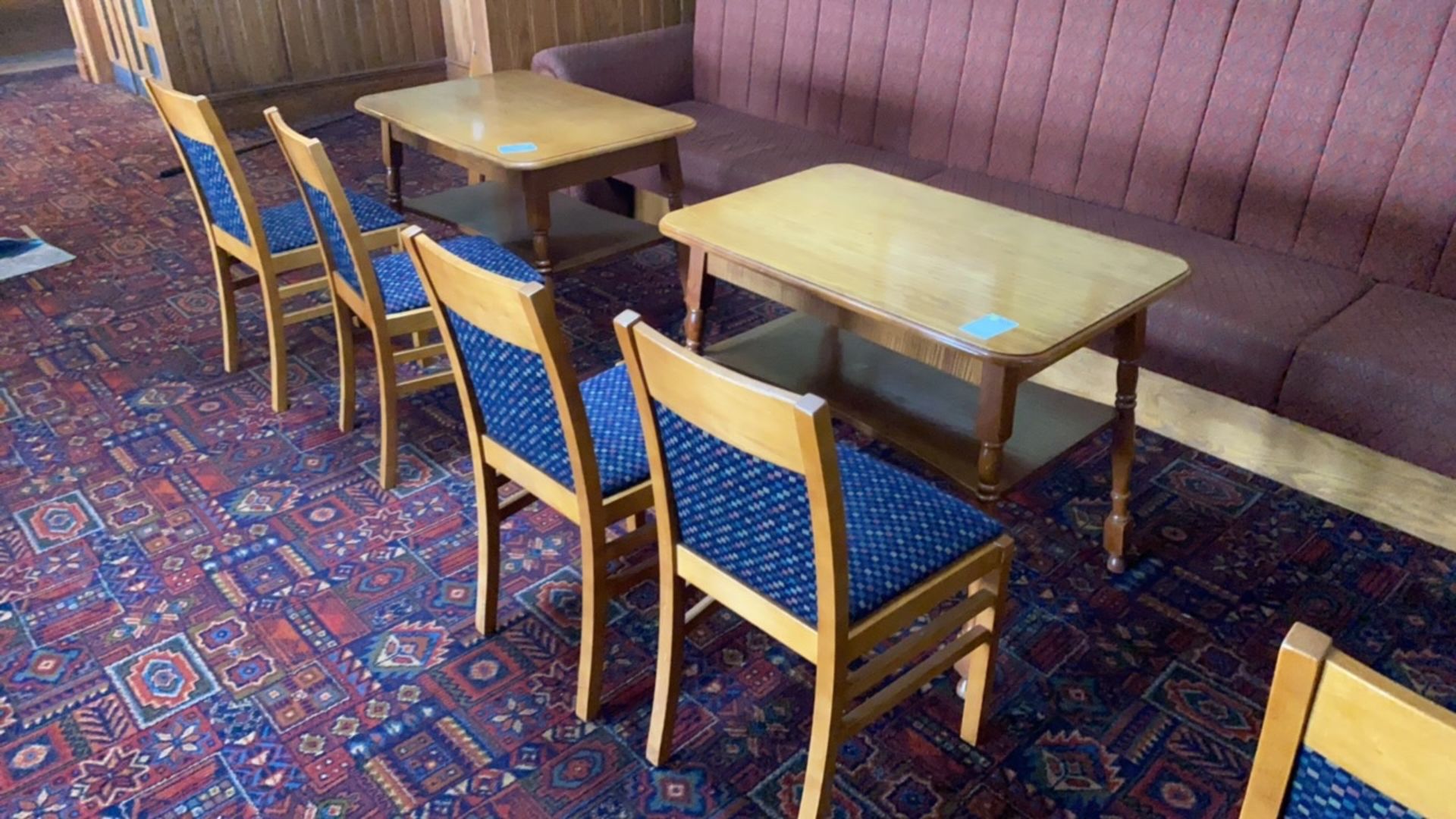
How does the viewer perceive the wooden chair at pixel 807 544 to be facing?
facing away from the viewer and to the right of the viewer

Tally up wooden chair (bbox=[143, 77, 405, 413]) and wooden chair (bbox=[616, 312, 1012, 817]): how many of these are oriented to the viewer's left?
0

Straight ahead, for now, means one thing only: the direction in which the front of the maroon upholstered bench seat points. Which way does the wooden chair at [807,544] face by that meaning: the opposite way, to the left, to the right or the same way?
the opposite way

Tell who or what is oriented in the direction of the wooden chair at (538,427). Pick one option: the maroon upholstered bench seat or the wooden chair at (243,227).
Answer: the maroon upholstered bench seat

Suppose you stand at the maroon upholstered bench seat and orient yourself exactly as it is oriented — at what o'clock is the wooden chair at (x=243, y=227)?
The wooden chair is roughly at 1 o'clock from the maroon upholstered bench seat.

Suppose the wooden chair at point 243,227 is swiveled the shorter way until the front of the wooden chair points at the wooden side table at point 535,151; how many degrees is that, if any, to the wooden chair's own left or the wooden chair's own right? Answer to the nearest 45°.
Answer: approximately 45° to the wooden chair's own left

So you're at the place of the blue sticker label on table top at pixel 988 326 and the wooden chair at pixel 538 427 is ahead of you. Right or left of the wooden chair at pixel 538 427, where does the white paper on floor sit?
right

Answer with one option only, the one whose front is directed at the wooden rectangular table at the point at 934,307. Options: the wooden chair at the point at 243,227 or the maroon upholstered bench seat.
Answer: the maroon upholstered bench seat

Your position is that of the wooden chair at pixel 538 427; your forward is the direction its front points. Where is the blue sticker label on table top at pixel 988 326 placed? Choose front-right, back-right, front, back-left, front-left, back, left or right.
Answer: front-right

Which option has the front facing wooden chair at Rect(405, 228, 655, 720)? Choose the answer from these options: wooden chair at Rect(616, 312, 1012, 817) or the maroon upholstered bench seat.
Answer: the maroon upholstered bench seat

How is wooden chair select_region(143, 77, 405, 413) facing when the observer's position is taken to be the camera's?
facing away from the viewer and to the right of the viewer

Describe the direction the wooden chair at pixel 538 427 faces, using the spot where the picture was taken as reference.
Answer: facing away from the viewer and to the right of the viewer

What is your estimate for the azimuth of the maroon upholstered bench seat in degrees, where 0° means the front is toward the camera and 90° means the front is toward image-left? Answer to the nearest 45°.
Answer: approximately 45°

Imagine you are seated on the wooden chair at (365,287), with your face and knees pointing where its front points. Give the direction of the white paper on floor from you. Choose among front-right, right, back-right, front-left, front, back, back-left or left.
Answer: left

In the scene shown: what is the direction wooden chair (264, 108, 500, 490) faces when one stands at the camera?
facing away from the viewer and to the right of the viewer

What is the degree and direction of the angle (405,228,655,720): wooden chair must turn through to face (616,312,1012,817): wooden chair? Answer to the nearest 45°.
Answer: approximately 90° to its right

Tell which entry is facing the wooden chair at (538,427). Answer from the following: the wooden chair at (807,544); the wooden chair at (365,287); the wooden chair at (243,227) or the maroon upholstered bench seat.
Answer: the maroon upholstered bench seat

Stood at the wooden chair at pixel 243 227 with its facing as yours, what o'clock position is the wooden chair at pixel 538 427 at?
the wooden chair at pixel 538 427 is roughly at 4 o'clock from the wooden chair at pixel 243 227.
